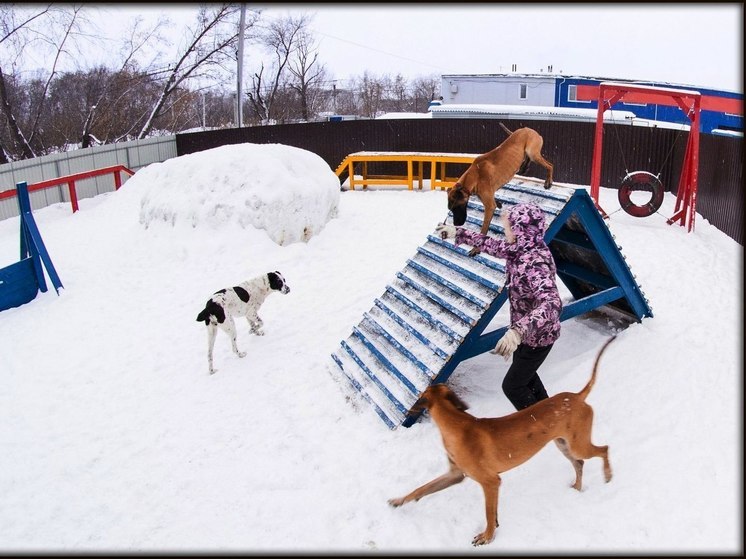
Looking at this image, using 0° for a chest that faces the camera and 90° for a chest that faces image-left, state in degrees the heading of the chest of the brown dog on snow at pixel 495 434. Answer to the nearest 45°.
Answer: approximately 45°

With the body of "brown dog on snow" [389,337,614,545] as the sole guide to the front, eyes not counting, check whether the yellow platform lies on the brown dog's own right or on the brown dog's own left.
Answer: on the brown dog's own right

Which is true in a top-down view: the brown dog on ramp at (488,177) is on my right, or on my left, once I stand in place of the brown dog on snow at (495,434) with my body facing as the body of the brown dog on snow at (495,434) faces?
on my right

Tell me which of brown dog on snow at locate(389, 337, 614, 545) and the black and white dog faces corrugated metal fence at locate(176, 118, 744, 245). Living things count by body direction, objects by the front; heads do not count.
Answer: the black and white dog

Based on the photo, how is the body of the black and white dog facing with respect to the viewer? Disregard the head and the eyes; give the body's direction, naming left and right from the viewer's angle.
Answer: facing away from the viewer and to the right of the viewer

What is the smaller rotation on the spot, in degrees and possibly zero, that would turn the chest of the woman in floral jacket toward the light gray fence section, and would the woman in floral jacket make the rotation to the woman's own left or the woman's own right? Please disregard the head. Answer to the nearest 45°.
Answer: approximately 45° to the woman's own right

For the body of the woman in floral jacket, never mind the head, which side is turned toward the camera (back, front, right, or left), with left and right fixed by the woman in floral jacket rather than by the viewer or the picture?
left

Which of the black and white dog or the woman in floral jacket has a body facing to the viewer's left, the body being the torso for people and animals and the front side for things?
the woman in floral jacket

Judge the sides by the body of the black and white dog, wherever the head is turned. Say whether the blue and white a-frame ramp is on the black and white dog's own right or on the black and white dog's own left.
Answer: on the black and white dog's own right

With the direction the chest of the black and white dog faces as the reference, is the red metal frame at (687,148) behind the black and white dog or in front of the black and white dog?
in front

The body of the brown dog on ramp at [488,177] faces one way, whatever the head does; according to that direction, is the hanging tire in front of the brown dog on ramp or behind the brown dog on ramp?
behind

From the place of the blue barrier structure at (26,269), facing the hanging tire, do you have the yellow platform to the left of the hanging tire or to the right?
left

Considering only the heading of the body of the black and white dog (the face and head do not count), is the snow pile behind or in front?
in front

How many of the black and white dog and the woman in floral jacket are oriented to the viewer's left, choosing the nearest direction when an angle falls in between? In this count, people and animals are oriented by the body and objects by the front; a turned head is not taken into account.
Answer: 1

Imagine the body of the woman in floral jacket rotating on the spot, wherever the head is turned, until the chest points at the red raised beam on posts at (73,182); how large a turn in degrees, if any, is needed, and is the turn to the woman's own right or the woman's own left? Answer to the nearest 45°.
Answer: approximately 45° to the woman's own right
